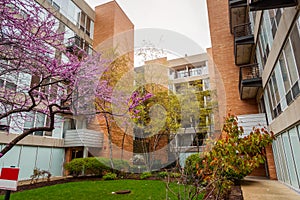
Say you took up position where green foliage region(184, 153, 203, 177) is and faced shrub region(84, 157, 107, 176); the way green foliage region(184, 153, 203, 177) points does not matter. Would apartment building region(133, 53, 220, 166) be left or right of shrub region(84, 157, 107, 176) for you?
right

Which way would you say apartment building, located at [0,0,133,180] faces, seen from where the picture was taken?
facing the viewer and to the right of the viewer

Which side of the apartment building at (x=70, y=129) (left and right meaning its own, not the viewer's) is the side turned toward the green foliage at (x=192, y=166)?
front

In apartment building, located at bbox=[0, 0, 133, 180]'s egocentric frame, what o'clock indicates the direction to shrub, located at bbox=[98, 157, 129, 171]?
The shrub is roughly at 10 o'clock from the apartment building.

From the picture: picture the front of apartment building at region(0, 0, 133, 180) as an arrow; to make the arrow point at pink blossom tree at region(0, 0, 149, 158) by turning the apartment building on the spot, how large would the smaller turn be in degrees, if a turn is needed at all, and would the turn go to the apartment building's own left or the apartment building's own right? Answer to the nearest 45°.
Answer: approximately 45° to the apartment building's own right

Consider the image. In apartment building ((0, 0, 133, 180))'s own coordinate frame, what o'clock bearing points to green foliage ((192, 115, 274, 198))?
The green foliage is roughly at 1 o'clock from the apartment building.
